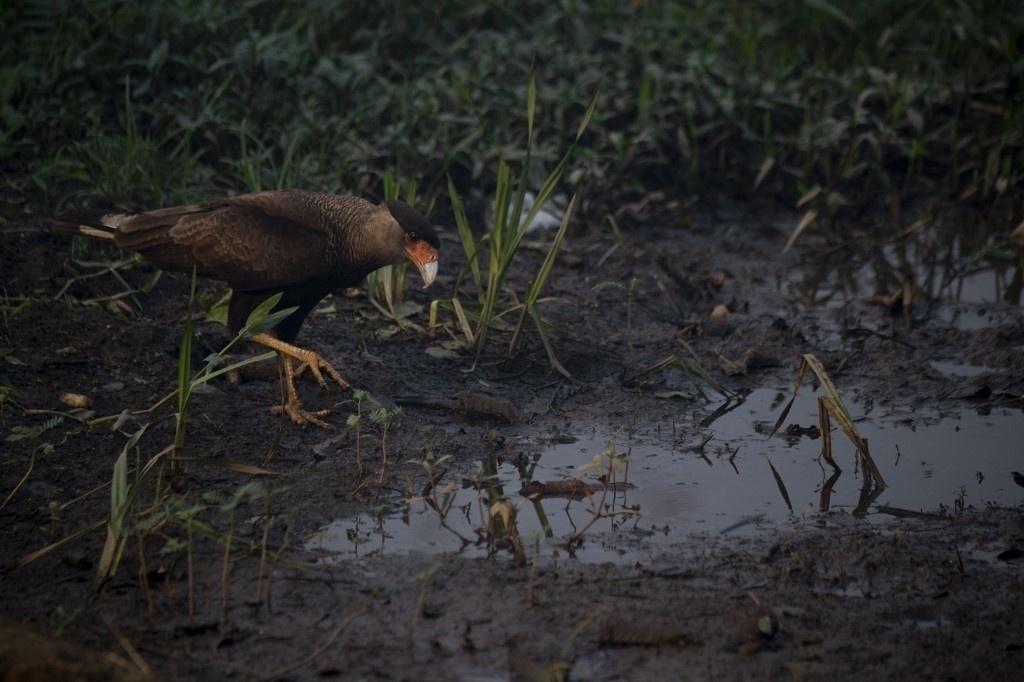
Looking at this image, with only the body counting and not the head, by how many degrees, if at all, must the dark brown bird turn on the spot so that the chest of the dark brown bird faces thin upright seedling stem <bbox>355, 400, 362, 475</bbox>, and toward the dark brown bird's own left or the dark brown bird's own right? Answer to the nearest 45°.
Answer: approximately 90° to the dark brown bird's own right

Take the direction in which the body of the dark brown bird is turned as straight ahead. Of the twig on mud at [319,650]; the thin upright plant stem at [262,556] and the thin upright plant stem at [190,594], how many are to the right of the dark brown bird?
3

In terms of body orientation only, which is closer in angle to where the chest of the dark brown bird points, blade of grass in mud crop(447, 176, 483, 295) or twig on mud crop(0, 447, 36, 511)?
the blade of grass in mud

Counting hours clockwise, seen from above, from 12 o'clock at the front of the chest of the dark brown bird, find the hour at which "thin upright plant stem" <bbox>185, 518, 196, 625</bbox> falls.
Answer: The thin upright plant stem is roughly at 3 o'clock from the dark brown bird.

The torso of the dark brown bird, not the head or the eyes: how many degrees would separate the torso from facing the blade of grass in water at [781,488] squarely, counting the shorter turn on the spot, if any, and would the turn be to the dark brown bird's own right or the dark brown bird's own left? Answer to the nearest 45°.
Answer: approximately 45° to the dark brown bird's own right

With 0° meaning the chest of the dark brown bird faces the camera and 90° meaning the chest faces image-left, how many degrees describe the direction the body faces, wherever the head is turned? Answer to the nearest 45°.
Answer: approximately 270°

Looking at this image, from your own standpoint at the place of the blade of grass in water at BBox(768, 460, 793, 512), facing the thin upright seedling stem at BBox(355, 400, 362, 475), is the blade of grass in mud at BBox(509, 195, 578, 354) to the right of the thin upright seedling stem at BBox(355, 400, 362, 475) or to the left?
right

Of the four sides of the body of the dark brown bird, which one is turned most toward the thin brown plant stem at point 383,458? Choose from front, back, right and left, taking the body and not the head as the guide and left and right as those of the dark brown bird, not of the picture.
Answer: right

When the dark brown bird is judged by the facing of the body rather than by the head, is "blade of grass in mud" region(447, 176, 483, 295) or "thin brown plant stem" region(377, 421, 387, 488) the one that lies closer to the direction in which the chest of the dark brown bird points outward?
the blade of grass in mud

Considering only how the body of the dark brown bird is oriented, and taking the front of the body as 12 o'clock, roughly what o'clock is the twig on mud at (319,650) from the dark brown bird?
The twig on mud is roughly at 3 o'clock from the dark brown bird.

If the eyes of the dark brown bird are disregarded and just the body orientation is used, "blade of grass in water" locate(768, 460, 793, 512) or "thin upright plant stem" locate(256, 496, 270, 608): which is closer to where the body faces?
the blade of grass in water

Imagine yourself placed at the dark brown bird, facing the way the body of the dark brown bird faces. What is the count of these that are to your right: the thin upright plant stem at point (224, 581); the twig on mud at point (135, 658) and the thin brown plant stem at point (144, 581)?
3

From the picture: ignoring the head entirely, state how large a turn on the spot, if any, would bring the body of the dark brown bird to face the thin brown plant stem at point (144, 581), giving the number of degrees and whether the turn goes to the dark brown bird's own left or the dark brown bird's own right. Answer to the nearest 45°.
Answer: approximately 90° to the dark brown bird's own right

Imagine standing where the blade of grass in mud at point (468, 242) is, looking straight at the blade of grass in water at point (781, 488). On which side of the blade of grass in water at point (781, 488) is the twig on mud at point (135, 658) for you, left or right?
right
